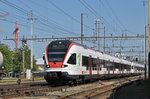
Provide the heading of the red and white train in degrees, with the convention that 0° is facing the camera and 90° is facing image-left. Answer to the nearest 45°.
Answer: approximately 45°
